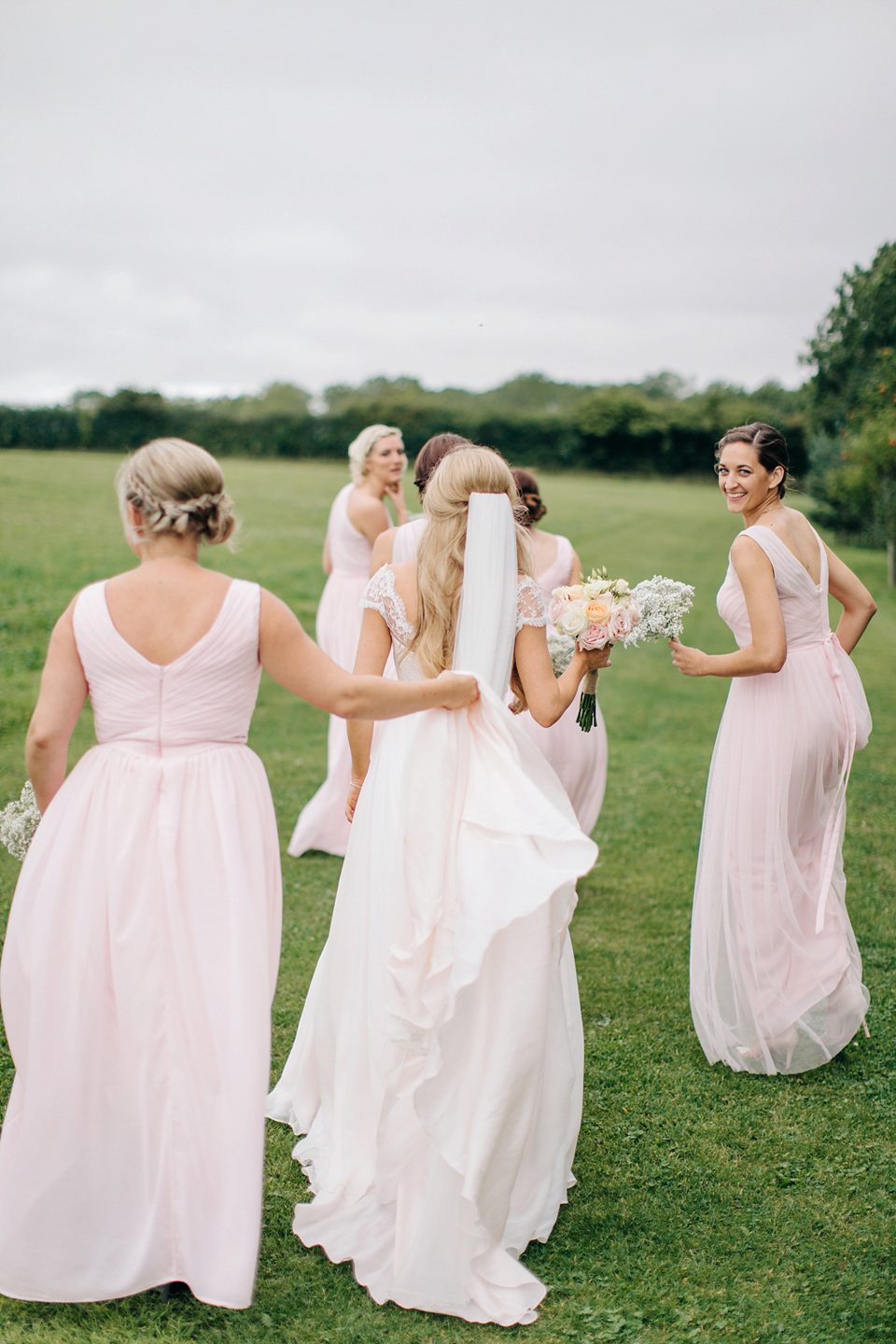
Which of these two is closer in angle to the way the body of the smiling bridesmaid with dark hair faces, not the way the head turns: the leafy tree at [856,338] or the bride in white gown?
the leafy tree

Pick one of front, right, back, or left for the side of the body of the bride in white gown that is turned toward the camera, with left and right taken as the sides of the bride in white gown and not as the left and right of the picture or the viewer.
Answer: back

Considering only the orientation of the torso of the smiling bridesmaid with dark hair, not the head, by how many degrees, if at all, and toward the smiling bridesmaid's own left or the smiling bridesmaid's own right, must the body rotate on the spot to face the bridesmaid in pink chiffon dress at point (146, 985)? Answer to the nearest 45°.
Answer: approximately 90° to the smiling bridesmaid's own left

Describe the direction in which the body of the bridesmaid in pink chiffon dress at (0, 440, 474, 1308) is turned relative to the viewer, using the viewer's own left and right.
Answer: facing away from the viewer

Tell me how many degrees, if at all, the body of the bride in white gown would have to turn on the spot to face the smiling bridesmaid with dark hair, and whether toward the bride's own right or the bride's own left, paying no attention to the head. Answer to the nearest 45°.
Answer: approximately 45° to the bride's own right

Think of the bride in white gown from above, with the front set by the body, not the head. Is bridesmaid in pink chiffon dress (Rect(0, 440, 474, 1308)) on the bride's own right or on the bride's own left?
on the bride's own left

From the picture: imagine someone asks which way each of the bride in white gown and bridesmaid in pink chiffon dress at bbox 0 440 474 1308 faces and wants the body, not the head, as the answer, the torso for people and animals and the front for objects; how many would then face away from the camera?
2

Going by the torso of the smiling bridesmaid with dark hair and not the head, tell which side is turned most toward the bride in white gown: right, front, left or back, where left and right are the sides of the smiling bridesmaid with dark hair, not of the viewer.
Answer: left

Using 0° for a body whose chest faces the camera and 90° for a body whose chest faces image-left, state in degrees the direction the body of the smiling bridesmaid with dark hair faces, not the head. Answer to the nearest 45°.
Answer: approximately 135°

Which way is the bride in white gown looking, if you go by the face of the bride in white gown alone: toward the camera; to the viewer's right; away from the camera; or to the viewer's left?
away from the camera
